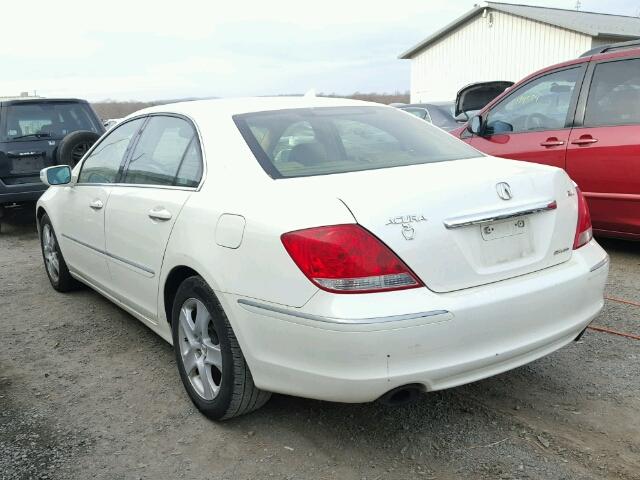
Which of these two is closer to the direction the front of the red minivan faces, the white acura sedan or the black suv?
the black suv

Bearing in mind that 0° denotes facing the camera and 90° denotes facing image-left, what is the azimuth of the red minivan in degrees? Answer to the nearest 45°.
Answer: approximately 90°

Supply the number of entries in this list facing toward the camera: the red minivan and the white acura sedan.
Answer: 0

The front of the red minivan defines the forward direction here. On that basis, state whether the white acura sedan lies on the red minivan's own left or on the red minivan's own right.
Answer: on the red minivan's own left

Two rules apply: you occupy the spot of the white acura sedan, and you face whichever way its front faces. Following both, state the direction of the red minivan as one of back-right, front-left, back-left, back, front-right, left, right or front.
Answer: right

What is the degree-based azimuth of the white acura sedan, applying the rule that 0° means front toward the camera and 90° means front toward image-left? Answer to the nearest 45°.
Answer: approximately 135°

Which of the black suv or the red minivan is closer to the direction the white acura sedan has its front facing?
the black suv

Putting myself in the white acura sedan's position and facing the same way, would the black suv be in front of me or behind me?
in front

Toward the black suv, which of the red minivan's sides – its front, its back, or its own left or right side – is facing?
front
